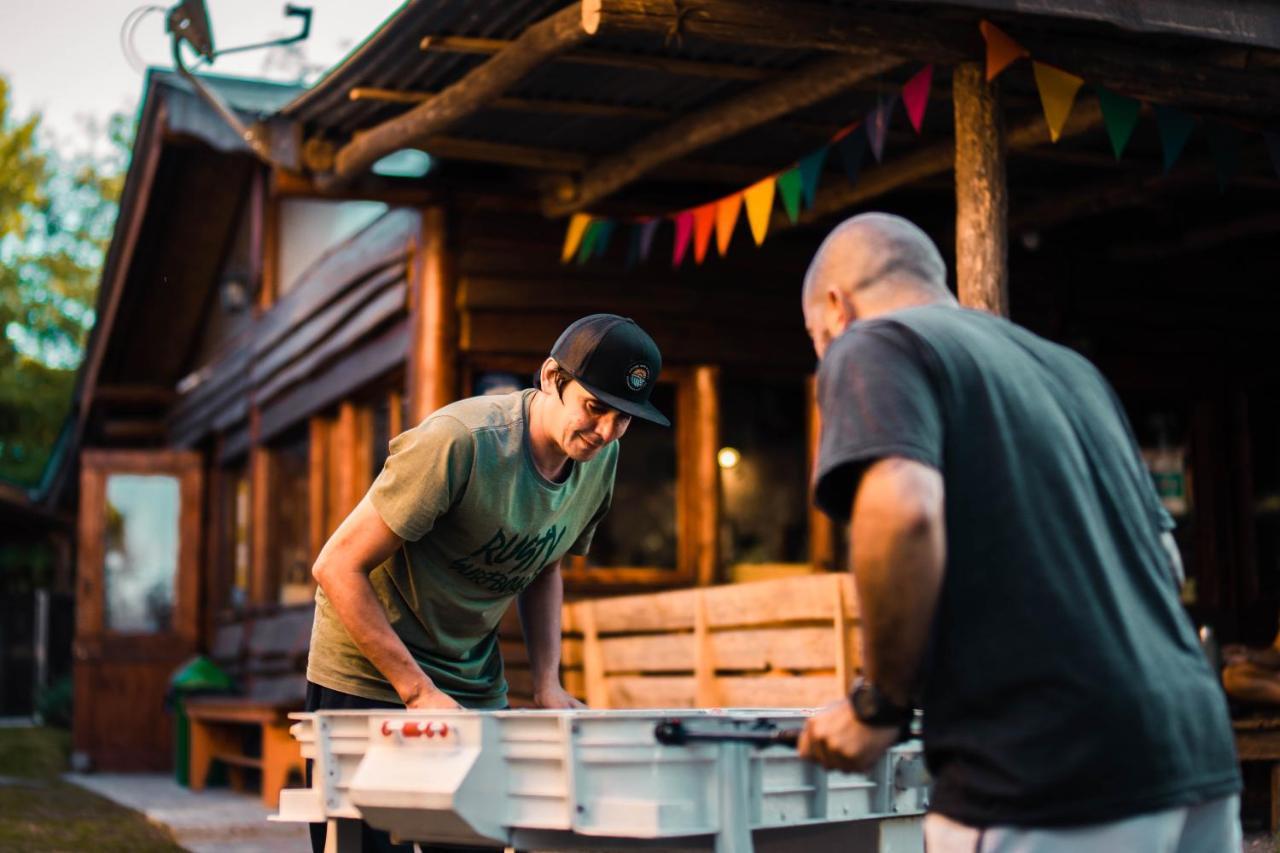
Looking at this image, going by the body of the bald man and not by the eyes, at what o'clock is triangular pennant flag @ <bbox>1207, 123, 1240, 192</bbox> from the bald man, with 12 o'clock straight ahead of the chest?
The triangular pennant flag is roughly at 2 o'clock from the bald man.

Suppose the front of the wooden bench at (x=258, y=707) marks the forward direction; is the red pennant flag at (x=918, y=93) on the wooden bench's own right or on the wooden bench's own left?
on the wooden bench's own left

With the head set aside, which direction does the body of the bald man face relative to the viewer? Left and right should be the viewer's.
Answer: facing away from the viewer and to the left of the viewer

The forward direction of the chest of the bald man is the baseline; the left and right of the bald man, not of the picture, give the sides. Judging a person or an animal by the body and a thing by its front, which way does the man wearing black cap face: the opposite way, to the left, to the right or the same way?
the opposite way

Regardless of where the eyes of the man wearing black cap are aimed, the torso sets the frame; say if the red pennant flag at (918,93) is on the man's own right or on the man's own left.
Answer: on the man's own left

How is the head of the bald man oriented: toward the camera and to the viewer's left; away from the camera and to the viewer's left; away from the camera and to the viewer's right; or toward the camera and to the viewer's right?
away from the camera and to the viewer's left

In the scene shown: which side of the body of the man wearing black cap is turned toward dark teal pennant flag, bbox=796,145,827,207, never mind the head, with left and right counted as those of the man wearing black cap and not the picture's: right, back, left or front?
left

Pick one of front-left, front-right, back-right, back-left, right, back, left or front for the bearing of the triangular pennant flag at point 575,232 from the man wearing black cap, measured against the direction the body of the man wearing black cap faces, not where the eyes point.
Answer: back-left

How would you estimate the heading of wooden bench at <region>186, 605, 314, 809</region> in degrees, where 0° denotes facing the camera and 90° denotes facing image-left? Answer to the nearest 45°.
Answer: approximately 45°

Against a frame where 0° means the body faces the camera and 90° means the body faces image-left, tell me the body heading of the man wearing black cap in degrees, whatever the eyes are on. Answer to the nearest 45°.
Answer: approximately 315°

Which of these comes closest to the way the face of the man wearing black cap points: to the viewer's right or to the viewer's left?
to the viewer's right
